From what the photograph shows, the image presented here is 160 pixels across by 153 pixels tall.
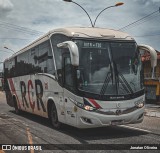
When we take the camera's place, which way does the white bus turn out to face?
facing the viewer and to the right of the viewer
